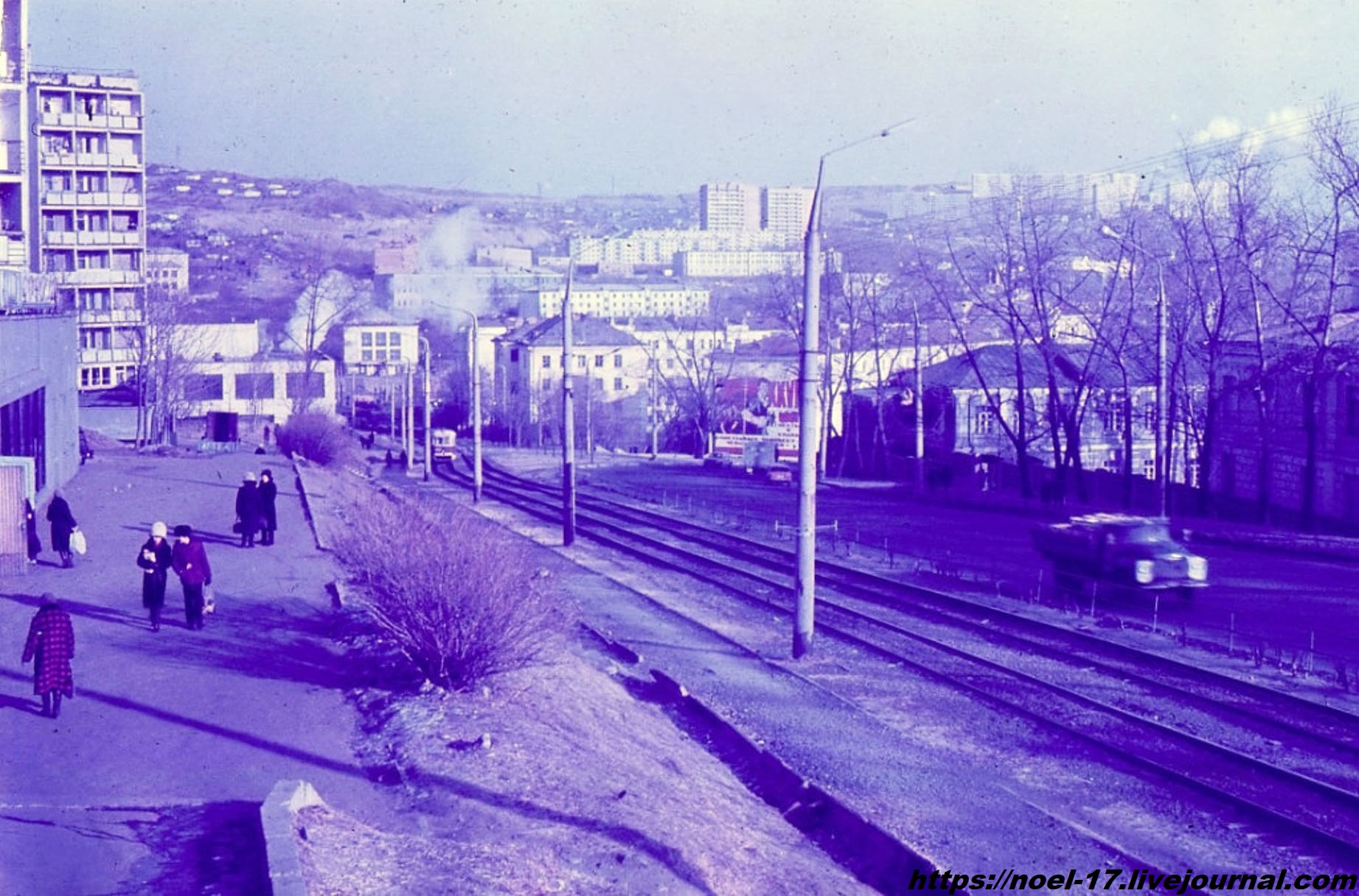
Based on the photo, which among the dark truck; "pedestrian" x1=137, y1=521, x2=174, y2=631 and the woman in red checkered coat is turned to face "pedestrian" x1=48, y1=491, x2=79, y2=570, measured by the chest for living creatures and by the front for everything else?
the woman in red checkered coat

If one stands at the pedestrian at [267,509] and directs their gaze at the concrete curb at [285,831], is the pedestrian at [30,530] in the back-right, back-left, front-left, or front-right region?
front-right

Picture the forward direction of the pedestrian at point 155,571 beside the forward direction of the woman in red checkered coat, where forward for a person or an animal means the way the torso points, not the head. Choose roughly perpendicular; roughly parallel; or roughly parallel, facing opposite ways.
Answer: roughly parallel, facing opposite ways

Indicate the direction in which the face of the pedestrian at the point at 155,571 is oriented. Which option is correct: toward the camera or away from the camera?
toward the camera

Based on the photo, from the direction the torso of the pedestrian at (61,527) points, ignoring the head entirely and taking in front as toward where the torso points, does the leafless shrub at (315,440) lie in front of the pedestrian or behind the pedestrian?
in front

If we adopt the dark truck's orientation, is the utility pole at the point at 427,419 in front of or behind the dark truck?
behind

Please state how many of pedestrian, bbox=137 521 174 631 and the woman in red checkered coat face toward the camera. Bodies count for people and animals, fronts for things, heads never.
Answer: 1

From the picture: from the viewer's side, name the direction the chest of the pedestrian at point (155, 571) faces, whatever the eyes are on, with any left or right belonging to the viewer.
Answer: facing the viewer

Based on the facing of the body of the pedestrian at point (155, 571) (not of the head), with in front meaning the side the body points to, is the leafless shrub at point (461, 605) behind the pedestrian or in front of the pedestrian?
in front

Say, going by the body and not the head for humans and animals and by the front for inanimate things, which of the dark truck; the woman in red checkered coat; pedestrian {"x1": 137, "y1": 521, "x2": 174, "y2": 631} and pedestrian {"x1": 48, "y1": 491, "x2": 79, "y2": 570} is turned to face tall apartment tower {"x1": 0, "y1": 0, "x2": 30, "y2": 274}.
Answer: the woman in red checkered coat

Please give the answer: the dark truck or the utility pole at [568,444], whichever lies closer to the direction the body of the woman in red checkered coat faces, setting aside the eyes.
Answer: the utility pole

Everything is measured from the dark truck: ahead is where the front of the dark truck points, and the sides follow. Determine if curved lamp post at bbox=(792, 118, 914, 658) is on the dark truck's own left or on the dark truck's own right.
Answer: on the dark truck's own right

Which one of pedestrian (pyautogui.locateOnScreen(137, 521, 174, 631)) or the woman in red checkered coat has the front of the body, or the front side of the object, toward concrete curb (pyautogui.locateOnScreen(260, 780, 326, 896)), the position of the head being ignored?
the pedestrian

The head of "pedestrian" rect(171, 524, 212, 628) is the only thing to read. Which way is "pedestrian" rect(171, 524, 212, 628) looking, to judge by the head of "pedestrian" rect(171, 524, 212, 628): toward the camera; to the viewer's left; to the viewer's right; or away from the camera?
toward the camera

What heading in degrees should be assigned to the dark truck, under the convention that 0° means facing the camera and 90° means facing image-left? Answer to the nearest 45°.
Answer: approximately 315°

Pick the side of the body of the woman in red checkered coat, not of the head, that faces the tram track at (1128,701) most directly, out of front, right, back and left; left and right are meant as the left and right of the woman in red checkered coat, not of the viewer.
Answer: right
